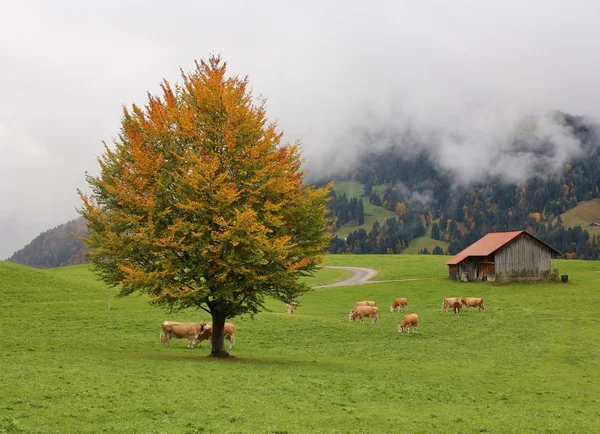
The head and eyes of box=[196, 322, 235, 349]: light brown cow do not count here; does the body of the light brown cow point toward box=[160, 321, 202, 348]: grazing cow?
yes

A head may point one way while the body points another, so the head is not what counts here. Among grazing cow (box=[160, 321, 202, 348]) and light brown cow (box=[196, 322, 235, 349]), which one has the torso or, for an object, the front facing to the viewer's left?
the light brown cow

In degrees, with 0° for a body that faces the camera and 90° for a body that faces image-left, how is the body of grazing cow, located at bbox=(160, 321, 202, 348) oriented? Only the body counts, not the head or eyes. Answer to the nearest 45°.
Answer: approximately 270°

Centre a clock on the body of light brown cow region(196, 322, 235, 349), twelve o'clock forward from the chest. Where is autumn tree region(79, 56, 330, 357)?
The autumn tree is roughly at 9 o'clock from the light brown cow.

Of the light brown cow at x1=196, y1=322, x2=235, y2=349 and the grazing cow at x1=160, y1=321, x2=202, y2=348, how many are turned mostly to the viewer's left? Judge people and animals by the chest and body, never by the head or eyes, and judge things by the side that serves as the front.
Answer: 1

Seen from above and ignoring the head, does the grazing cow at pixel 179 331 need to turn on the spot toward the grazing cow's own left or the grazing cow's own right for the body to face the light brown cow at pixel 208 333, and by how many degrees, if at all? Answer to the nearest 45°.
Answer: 0° — it already faces it

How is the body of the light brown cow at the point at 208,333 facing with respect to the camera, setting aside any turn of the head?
to the viewer's left
